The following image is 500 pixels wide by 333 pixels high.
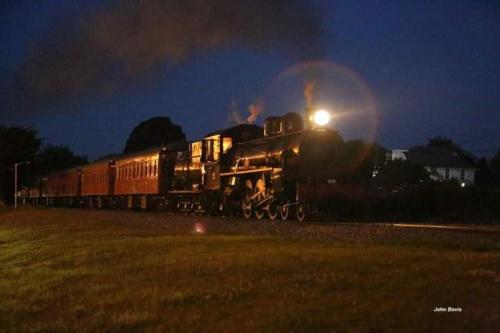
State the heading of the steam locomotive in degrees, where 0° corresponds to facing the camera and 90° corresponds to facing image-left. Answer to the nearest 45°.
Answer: approximately 315°
